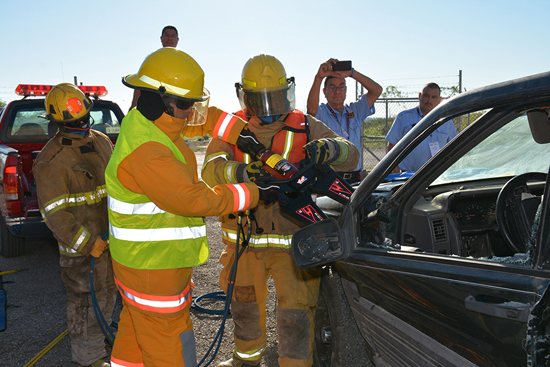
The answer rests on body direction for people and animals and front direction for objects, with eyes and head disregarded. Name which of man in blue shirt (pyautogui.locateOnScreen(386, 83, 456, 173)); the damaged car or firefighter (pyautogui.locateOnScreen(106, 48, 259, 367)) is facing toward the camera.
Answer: the man in blue shirt

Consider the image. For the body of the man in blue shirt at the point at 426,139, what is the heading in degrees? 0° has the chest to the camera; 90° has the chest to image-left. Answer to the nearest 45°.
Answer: approximately 0°

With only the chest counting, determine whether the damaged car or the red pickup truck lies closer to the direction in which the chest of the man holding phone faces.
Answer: the damaged car

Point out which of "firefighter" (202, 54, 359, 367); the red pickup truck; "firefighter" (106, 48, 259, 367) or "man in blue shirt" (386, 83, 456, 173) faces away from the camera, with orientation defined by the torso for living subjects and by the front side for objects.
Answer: the red pickup truck

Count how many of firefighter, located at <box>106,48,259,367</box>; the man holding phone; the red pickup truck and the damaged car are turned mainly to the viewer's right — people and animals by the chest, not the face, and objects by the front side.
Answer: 1

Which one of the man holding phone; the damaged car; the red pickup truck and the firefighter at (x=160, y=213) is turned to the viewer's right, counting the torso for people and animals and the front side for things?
the firefighter

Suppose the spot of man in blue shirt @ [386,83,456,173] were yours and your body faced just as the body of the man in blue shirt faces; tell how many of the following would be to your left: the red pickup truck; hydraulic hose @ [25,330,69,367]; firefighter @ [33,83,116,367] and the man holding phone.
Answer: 0

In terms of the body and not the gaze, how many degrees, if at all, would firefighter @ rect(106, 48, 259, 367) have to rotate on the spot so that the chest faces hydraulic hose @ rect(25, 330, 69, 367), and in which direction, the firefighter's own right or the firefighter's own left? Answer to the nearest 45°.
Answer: approximately 135° to the firefighter's own left

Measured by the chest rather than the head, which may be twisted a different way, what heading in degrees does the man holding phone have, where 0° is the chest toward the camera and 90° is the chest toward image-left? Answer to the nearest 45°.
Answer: approximately 0°

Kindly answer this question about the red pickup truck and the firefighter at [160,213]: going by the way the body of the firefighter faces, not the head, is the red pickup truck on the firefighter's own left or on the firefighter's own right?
on the firefighter's own left

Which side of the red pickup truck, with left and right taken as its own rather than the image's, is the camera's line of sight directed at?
back

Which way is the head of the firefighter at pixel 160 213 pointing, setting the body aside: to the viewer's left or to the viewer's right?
to the viewer's right

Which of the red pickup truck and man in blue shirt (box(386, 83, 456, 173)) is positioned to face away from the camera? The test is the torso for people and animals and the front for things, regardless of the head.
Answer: the red pickup truck

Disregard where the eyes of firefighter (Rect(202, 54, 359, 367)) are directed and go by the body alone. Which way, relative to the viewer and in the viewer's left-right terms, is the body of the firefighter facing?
facing the viewer

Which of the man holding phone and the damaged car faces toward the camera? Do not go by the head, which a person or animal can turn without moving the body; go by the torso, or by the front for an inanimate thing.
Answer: the man holding phone

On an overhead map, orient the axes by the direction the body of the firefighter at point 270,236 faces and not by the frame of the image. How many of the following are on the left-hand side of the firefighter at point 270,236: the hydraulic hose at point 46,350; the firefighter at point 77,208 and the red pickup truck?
0

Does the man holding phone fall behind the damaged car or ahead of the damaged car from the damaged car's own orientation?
ahead

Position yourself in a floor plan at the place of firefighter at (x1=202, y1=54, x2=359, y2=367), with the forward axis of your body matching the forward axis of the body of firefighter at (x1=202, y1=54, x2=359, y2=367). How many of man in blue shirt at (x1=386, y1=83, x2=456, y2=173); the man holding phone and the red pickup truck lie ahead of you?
0

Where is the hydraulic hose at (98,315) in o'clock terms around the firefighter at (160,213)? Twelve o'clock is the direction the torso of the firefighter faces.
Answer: The hydraulic hose is roughly at 8 o'clock from the firefighter.

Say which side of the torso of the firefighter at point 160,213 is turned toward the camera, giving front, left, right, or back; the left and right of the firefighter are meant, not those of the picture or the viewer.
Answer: right
